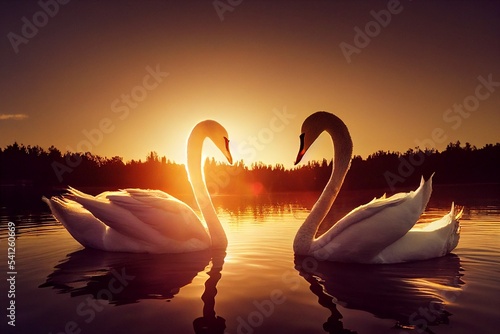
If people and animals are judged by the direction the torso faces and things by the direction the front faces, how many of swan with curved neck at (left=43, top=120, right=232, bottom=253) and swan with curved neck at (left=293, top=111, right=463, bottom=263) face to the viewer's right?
1

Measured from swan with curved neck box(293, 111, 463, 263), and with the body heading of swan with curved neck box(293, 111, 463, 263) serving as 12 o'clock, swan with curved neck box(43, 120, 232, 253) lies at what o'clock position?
swan with curved neck box(43, 120, 232, 253) is roughly at 12 o'clock from swan with curved neck box(293, 111, 463, 263).

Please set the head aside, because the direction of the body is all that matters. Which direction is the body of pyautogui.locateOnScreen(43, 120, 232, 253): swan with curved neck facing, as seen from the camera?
to the viewer's right

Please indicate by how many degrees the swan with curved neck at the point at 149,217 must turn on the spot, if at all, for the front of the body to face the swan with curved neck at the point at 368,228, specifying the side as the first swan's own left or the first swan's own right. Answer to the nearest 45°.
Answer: approximately 45° to the first swan's own right

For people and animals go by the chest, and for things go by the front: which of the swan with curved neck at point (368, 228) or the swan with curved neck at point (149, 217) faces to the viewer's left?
the swan with curved neck at point (368, 228)

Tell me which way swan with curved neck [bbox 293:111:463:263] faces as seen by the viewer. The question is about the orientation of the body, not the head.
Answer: to the viewer's left
